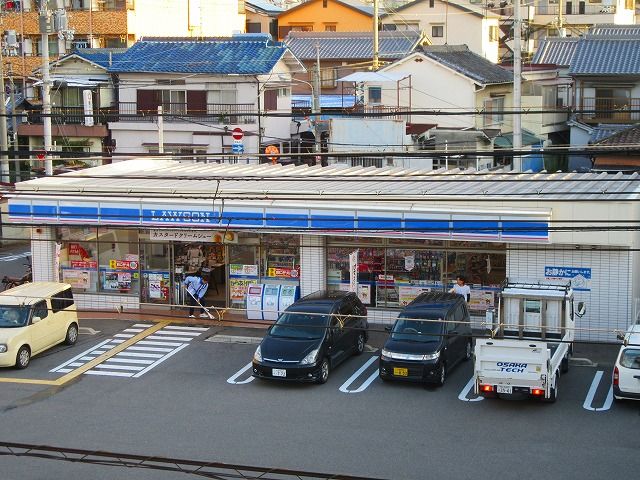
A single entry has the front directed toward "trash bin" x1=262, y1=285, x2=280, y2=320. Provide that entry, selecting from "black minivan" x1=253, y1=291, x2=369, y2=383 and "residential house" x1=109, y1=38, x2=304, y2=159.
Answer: the residential house

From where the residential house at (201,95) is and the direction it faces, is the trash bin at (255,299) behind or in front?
in front

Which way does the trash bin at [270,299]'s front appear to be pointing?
toward the camera

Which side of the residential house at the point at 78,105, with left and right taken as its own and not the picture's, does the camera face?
front

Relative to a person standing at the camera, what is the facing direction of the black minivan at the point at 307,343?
facing the viewer and to the left of the viewer

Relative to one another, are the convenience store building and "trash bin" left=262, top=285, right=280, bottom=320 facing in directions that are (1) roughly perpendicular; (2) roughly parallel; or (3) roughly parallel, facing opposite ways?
roughly parallel

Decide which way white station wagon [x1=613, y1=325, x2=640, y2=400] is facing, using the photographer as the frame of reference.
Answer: facing away from the viewer

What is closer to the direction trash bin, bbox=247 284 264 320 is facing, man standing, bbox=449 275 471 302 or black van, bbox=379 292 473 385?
the black van

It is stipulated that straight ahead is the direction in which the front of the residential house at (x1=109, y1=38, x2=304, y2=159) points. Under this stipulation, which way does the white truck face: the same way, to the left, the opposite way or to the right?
the opposite way

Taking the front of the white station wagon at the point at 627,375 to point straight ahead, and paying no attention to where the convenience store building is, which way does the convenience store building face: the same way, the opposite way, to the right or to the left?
the opposite way

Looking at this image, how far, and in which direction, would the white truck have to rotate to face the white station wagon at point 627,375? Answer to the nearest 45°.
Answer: approximately 90° to its right

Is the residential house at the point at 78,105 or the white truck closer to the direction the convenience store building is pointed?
the white truck

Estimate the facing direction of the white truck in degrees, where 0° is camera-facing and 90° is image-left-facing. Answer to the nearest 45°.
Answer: approximately 180°

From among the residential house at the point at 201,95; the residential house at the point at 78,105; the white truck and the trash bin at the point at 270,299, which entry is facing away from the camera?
the white truck

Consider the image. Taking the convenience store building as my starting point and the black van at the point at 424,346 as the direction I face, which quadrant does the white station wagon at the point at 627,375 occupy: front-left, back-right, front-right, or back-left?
front-left

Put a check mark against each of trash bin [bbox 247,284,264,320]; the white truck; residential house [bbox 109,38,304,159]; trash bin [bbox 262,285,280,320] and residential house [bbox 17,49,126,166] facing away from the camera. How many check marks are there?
1
